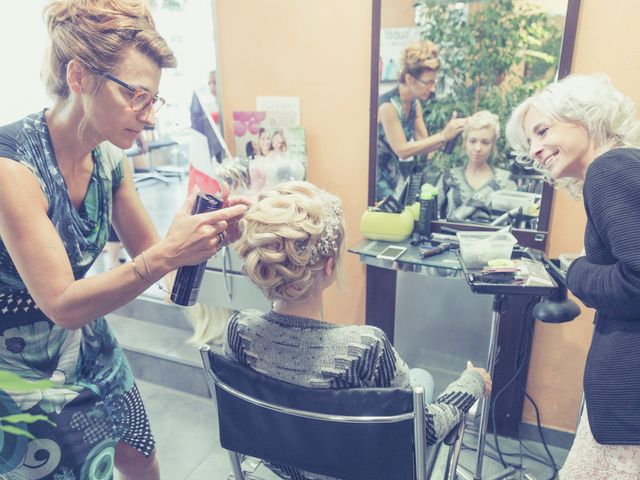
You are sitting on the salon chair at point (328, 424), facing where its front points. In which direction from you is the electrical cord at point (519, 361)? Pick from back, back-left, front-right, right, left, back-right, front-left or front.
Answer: front

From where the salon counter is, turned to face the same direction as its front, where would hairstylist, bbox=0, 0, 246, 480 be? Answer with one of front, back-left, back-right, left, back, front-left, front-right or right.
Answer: front

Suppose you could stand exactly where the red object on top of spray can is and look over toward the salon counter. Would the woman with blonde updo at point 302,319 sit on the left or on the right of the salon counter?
right

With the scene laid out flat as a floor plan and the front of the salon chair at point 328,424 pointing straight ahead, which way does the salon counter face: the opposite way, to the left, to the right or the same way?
the opposite way

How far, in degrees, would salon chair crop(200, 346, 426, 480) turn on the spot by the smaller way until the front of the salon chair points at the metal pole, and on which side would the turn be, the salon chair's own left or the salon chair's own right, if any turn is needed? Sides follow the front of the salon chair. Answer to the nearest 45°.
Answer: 0° — it already faces it

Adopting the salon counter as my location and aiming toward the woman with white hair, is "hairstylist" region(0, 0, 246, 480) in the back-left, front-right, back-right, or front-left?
front-right

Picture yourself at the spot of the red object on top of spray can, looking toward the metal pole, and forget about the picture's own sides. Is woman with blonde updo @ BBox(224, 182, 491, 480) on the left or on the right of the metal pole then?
right

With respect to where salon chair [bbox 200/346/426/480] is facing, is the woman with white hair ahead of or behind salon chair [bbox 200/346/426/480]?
ahead

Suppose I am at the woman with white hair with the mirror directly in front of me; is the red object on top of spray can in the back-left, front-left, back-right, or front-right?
front-left

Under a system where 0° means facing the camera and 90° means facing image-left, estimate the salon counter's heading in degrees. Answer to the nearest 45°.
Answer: approximately 45°

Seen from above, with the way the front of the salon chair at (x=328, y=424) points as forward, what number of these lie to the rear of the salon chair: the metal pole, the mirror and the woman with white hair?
0

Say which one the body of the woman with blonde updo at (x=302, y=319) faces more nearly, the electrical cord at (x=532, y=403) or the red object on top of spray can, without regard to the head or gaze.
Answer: the electrical cord

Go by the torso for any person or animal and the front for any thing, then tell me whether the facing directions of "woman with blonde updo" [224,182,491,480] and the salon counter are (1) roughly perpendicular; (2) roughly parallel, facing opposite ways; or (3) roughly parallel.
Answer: roughly parallel, facing opposite ways

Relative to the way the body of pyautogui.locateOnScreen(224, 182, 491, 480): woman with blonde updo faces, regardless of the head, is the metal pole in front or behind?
in front

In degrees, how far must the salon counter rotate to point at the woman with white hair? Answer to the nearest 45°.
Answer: approximately 45° to its left

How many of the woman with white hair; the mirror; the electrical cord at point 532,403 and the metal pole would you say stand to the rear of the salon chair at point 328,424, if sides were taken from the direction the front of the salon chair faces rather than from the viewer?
0

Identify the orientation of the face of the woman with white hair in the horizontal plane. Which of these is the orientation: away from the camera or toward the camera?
toward the camera
